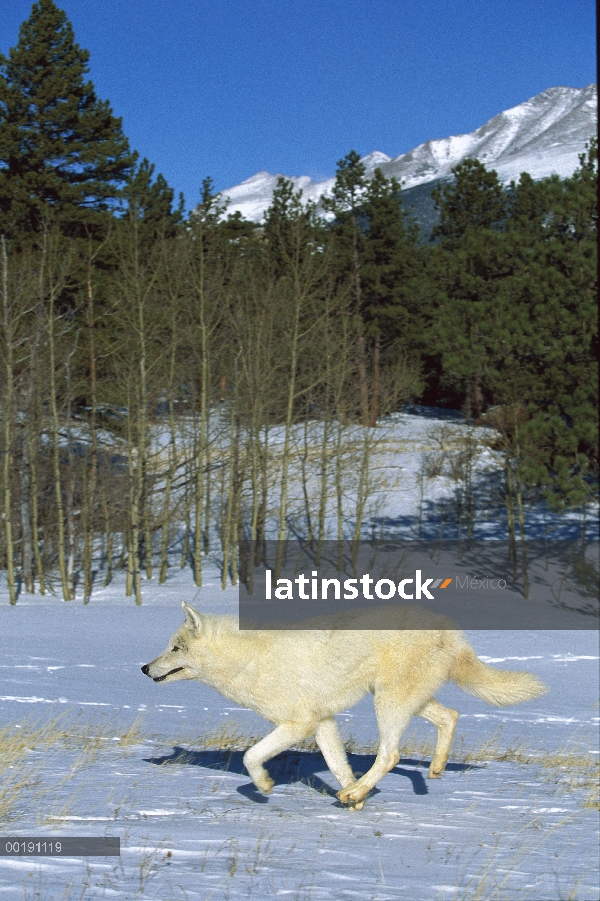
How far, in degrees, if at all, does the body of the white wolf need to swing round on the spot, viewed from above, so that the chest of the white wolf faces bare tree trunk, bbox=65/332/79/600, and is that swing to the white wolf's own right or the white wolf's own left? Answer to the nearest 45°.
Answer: approximately 90° to the white wolf's own right

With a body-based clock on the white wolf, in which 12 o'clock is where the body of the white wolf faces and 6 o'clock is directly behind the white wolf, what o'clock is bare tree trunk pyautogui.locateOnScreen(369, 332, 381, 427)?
The bare tree trunk is roughly at 3 o'clock from the white wolf.

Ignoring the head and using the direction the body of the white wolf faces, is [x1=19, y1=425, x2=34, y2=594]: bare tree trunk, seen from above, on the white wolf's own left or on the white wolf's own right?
on the white wolf's own right

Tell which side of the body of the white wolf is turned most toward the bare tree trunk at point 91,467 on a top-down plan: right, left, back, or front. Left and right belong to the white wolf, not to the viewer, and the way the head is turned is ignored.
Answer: right

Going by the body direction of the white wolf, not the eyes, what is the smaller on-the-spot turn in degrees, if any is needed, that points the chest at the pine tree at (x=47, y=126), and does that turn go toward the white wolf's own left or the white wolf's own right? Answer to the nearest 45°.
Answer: approximately 90° to the white wolf's own right

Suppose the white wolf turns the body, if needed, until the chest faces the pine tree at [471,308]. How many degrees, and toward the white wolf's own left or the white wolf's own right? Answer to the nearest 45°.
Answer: approximately 90° to the white wolf's own right

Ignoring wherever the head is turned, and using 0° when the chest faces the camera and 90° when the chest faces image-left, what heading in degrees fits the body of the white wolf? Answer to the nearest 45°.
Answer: approximately 90°
